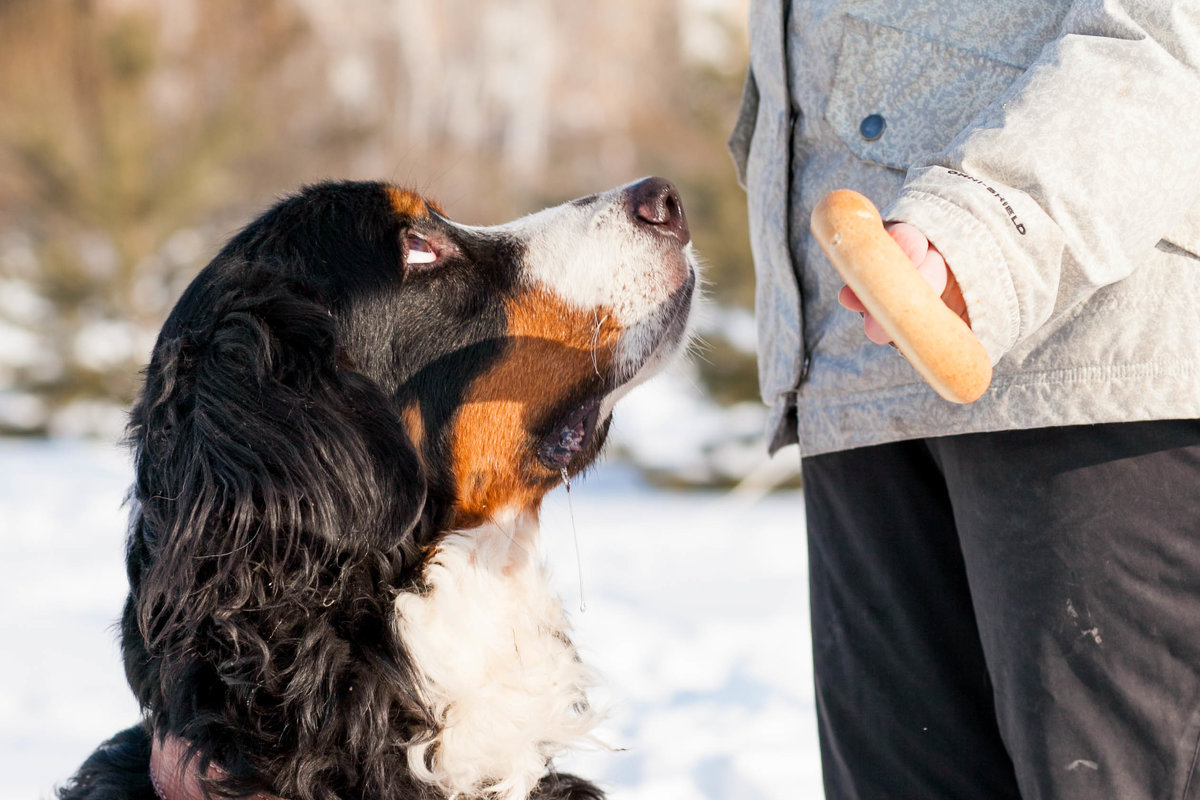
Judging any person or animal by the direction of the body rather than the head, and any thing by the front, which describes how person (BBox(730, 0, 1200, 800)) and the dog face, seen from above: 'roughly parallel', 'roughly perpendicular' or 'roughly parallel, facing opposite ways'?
roughly parallel, facing opposite ways

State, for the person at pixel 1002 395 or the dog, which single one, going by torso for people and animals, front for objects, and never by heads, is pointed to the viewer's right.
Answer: the dog

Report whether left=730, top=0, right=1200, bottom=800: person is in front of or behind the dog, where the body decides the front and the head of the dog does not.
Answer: in front

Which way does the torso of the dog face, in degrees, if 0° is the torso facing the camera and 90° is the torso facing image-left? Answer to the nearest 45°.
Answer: approximately 270°

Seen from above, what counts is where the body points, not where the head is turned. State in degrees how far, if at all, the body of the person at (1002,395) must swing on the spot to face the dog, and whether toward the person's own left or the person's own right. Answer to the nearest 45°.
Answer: approximately 45° to the person's own right

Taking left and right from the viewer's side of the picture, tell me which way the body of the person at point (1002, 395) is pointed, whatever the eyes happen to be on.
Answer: facing the viewer and to the left of the viewer

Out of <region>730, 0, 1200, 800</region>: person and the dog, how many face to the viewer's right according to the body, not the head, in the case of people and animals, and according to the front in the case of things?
1
